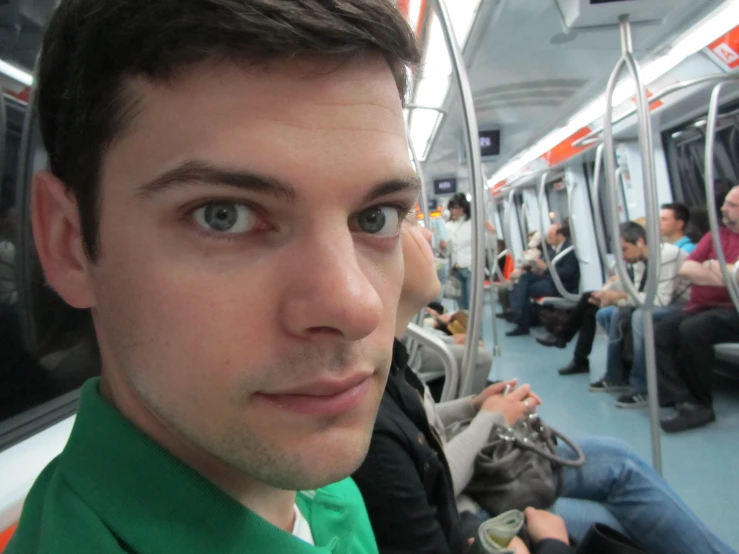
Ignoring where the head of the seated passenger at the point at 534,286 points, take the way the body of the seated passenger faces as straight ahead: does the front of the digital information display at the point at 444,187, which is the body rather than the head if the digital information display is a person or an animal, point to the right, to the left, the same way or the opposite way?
to the left

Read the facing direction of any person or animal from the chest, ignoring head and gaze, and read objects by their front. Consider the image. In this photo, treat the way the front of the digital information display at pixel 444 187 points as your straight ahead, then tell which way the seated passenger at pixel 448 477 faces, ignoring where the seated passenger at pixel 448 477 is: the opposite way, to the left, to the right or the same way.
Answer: to the left

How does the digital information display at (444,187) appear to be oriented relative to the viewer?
toward the camera

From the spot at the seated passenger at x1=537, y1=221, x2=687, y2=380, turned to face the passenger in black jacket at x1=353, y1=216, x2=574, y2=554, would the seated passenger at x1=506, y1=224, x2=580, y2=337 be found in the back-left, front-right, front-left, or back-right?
back-right

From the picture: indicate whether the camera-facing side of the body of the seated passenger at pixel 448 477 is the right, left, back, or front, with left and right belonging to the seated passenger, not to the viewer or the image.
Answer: right

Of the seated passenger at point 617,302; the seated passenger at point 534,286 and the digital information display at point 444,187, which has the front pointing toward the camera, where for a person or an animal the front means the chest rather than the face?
the digital information display

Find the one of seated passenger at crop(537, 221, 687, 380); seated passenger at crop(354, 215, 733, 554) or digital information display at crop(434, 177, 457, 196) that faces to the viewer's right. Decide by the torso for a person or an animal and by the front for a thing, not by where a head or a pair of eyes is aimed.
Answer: seated passenger at crop(354, 215, 733, 554)

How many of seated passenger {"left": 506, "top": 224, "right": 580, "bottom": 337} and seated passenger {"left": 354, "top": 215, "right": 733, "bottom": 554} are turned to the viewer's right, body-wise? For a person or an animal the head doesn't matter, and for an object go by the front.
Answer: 1

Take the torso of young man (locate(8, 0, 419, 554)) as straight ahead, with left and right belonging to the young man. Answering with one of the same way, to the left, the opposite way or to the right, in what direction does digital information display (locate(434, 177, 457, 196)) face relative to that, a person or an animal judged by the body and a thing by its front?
to the right

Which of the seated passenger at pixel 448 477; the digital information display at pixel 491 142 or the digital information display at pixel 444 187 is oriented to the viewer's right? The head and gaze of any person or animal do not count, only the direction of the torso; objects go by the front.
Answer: the seated passenger

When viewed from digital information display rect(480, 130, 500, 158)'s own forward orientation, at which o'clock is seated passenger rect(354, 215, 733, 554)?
The seated passenger is roughly at 12 o'clock from the digital information display.

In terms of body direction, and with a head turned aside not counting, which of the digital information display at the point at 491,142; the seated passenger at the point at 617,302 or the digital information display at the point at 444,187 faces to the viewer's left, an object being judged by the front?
the seated passenger

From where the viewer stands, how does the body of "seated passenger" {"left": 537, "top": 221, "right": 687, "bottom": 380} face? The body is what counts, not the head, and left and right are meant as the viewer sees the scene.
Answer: facing to the left of the viewer

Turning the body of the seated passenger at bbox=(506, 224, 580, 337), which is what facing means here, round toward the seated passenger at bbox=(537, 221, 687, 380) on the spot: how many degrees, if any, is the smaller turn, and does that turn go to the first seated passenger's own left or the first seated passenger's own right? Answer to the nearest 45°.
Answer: approximately 90° to the first seated passenger's own left
